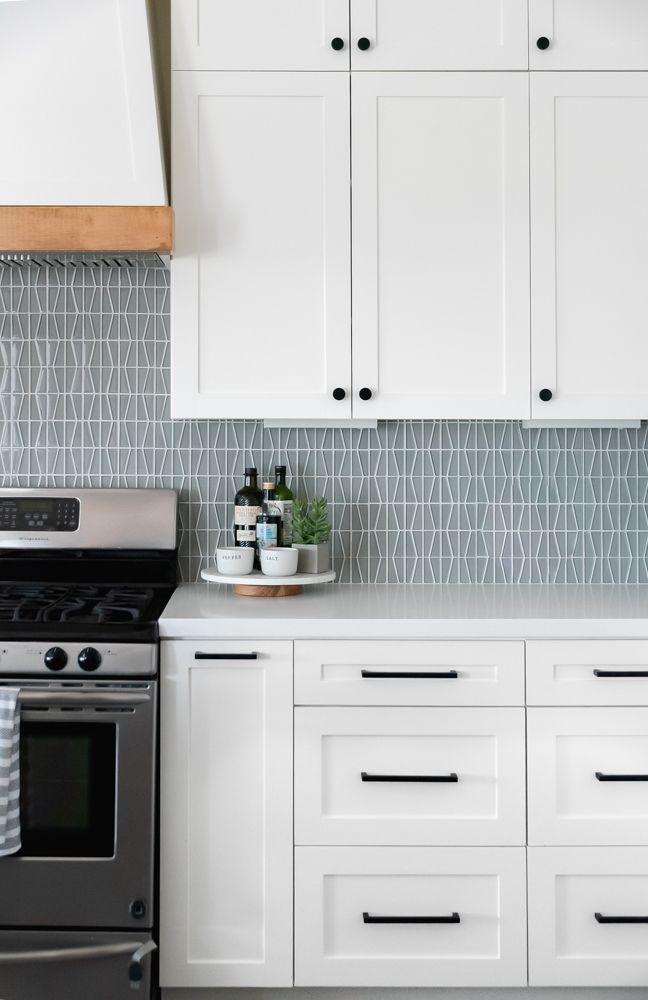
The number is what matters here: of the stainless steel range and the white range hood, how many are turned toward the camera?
2

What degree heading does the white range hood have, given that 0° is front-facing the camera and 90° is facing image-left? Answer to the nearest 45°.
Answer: approximately 0°

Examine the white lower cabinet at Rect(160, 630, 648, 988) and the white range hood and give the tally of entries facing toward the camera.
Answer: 2

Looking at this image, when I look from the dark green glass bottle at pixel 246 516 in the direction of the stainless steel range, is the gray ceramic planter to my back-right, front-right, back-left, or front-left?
back-left

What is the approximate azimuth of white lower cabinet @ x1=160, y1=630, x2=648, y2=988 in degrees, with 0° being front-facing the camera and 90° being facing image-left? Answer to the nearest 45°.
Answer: approximately 0°
